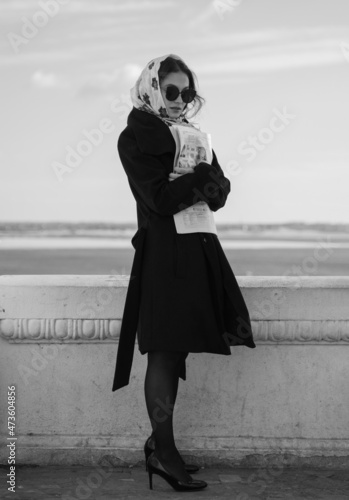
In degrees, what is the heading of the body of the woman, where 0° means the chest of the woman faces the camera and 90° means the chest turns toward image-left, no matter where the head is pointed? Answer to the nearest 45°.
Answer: approximately 270°
